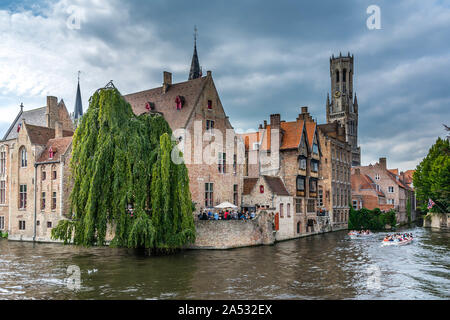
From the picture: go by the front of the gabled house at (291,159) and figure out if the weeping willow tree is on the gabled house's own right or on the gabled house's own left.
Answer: on the gabled house's own right

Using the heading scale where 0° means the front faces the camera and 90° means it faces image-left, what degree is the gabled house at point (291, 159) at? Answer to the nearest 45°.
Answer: approximately 315°

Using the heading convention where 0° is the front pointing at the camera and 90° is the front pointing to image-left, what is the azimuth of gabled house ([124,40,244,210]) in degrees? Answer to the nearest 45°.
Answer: approximately 315°

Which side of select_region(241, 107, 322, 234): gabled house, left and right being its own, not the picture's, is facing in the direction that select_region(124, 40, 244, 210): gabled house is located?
right

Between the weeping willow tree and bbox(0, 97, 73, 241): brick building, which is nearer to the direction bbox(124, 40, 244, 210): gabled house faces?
the weeping willow tree

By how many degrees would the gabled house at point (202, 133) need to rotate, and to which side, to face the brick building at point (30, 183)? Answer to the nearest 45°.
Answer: approximately 135° to its right

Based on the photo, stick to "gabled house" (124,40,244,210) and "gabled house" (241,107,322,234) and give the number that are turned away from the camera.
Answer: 0

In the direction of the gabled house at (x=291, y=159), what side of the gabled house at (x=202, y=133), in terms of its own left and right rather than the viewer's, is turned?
left

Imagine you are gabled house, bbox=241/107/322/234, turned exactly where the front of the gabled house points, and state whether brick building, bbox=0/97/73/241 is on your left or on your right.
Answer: on your right

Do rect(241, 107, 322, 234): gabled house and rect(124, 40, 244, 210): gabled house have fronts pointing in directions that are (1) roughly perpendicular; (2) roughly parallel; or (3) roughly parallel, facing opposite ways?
roughly parallel

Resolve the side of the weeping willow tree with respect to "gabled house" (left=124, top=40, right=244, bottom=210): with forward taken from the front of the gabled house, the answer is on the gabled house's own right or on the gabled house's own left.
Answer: on the gabled house's own right
